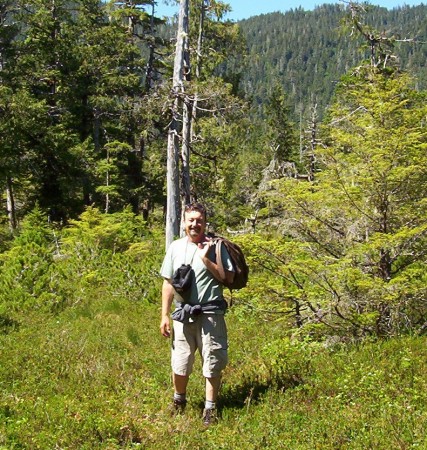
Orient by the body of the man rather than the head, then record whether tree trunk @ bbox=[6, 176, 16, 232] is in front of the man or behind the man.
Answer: behind

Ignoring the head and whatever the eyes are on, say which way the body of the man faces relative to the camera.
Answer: toward the camera

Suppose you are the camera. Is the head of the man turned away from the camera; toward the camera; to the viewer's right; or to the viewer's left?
toward the camera

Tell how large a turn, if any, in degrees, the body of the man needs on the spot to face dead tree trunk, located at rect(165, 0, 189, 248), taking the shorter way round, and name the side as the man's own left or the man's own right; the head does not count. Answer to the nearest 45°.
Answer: approximately 180°

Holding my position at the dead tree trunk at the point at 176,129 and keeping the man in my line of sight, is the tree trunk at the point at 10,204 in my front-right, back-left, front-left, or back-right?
back-right
